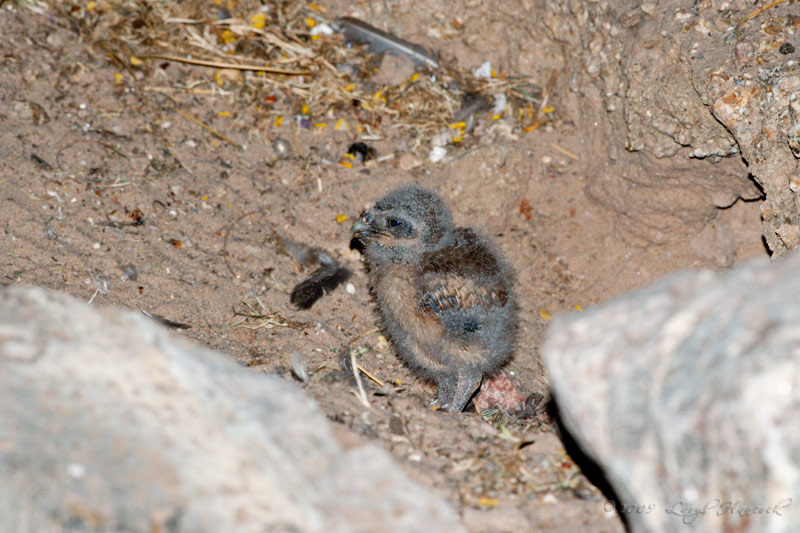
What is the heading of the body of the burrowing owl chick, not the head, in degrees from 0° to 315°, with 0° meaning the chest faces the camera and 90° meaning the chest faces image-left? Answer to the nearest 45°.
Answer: approximately 90°

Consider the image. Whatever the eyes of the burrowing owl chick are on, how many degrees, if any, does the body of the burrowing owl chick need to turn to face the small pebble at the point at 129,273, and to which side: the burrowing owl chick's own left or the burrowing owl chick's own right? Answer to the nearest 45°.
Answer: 0° — it already faces it

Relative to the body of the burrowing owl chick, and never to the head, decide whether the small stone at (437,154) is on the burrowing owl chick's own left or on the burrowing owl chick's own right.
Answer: on the burrowing owl chick's own right

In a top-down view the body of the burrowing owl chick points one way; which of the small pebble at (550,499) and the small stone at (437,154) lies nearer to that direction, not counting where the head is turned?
the small stone

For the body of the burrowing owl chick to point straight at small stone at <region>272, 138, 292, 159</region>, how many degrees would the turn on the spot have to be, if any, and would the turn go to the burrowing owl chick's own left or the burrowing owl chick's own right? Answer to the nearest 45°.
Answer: approximately 45° to the burrowing owl chick's own right

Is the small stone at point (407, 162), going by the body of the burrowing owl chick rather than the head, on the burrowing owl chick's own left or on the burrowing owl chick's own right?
on the burrowing owl chick's own right

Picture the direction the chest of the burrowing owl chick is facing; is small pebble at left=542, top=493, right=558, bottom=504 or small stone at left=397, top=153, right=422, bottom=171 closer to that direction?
the small stone

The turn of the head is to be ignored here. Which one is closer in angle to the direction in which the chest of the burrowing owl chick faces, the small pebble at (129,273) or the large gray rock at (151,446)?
the small pebble

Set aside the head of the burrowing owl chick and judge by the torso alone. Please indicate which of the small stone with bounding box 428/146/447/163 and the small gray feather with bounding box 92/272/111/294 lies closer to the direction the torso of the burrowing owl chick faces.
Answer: the small gray feather

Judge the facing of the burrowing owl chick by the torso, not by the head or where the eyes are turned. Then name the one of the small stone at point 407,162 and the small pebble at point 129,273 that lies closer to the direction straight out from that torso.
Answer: the small pebble
